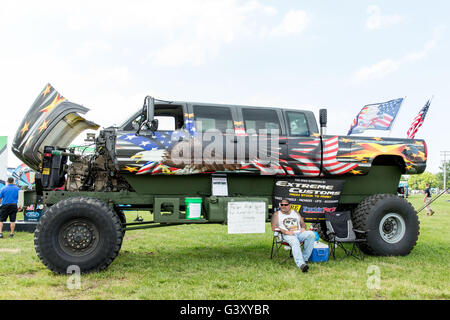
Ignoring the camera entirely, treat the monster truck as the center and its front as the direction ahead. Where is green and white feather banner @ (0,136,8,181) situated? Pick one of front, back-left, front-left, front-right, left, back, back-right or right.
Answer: front-right

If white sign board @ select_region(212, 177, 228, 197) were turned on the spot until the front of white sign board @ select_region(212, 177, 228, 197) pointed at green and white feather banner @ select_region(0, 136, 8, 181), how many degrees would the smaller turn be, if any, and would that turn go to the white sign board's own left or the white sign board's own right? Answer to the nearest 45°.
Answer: approximately 135° to the white sign board's own right

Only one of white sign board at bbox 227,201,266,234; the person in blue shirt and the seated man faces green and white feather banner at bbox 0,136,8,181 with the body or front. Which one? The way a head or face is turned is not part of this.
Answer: the person in blue shirt

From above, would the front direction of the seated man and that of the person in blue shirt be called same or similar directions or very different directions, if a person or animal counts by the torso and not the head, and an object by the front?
very different directions

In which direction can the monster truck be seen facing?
to the viewer's left

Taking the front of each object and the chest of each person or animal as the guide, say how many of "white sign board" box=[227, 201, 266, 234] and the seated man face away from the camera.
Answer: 0

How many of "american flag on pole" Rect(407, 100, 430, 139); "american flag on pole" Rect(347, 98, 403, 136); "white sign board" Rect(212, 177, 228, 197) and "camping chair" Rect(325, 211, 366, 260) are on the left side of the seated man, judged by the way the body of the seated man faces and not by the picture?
3

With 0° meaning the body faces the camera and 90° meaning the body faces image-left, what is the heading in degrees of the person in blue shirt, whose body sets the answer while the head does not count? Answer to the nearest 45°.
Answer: approximately 180°

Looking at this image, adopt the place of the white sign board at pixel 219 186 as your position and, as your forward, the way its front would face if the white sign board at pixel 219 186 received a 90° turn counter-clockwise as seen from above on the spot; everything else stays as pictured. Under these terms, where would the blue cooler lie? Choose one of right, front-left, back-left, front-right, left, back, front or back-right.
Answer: front

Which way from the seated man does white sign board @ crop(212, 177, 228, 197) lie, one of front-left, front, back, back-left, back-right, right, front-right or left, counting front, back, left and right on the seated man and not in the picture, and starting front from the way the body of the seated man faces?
back-right

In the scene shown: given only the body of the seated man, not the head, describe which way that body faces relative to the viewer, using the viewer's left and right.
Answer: facing the viewer and to the right of the viewer

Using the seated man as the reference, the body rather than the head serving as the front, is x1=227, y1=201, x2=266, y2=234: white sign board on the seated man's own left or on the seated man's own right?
on the seated man's own right

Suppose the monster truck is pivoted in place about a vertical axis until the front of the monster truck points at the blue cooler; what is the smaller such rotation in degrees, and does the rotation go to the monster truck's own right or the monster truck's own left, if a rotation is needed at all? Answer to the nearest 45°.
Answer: approximately 180°

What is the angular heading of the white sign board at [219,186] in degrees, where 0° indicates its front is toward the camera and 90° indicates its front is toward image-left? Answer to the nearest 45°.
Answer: approximately 0°

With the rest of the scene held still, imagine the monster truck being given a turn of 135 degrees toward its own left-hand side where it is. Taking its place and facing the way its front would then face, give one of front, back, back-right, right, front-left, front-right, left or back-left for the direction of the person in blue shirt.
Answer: back
